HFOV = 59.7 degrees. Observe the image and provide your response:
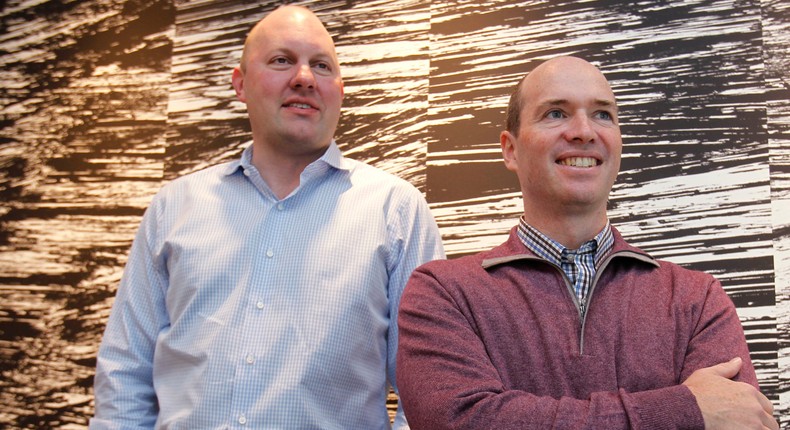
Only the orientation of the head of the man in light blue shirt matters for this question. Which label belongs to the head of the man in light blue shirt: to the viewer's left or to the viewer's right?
to the viewer's right

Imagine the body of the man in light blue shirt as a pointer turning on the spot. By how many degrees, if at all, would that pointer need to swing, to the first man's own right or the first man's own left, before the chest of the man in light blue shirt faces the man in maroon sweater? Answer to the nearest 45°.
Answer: approximately 45° to the first man's own left

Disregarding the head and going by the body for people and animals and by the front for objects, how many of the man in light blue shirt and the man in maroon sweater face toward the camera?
2

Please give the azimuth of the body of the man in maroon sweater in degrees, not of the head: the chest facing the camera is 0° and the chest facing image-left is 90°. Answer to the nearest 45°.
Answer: approximately 0°

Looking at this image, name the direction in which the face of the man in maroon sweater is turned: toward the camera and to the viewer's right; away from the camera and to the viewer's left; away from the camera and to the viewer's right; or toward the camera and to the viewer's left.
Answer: toward the camera and to the viewer's right

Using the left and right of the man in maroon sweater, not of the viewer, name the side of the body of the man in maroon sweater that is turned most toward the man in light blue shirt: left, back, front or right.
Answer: right
